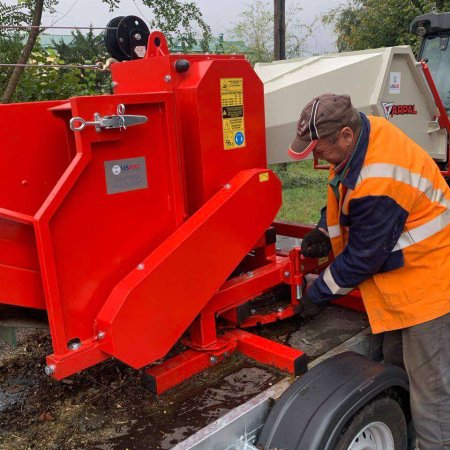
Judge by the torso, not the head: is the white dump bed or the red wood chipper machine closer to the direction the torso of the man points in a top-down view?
the red wood chipper machine

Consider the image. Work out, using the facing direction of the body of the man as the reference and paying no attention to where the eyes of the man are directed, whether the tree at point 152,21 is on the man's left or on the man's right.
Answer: on the man's right

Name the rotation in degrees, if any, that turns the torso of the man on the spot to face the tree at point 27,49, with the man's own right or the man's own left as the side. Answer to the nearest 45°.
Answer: approximately 45° to the man's own right

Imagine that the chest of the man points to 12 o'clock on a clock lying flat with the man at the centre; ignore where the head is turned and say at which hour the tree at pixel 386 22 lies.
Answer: The tree is roughly at 3 o'clock from the man.

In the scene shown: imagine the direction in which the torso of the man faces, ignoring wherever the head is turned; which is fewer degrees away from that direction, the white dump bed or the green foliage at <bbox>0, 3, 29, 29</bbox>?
the green foliage

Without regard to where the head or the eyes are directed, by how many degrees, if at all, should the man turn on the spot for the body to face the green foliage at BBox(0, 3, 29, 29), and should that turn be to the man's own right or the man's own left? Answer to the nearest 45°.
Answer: approximately 45° to the man's own right

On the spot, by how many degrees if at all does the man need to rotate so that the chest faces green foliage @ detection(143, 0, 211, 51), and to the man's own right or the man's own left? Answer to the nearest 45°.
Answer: approximately 45° to the man's own right

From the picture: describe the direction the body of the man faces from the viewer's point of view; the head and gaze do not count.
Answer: to the viewer's left
